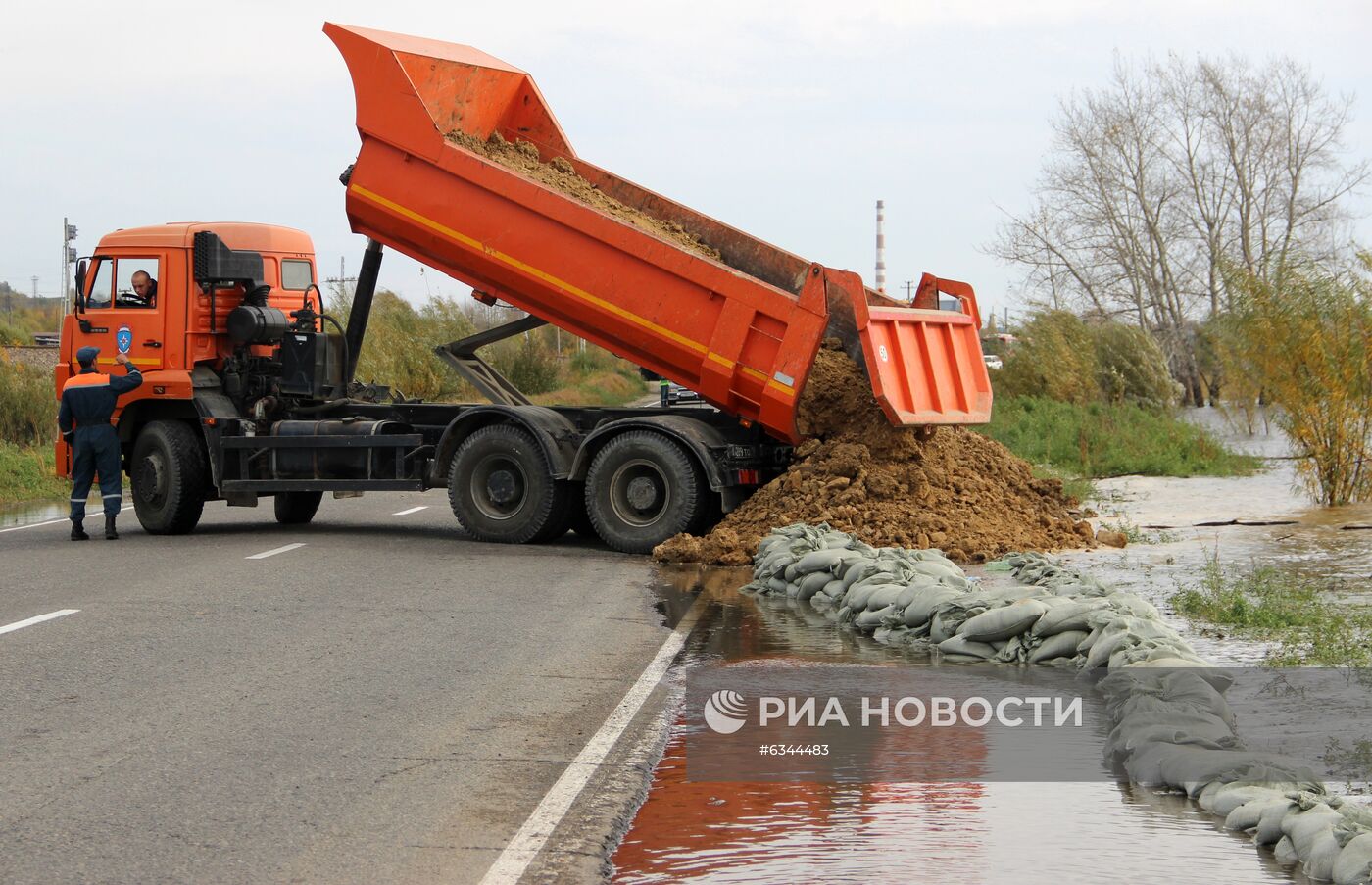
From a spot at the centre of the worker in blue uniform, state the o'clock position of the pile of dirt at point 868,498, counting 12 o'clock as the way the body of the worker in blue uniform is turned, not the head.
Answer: The pile of dirt is roughly at 4 o'clock from the worker in blue uniform.

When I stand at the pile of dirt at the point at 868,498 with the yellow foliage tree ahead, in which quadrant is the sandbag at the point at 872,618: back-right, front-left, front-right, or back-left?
back-right

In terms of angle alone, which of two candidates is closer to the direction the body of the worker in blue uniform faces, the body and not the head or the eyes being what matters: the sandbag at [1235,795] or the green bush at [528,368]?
the green bush

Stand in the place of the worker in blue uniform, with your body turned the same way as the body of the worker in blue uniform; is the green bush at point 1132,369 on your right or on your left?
on your right

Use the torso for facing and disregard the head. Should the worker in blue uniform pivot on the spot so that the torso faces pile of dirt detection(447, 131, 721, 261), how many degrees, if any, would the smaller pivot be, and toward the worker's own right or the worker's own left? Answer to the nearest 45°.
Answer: approximately 90° to the worker's own right

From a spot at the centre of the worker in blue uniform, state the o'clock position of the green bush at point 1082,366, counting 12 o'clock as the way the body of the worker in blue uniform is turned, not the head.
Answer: The green bush is roughly at 2 o'clock from the worker in blue uniform.

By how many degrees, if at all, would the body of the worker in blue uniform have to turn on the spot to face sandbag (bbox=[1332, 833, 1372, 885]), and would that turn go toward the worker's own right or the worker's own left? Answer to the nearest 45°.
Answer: approximately 180°

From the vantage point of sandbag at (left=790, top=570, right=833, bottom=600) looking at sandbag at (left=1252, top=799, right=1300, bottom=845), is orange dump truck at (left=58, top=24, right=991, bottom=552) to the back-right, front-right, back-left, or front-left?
back-right

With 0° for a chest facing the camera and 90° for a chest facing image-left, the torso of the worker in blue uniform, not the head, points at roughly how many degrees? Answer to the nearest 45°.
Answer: approximately 180°

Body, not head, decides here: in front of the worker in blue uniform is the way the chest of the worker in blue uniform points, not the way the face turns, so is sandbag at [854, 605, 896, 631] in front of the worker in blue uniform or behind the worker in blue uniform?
behind

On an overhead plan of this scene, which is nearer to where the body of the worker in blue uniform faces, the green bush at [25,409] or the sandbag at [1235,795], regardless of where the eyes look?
the green bush

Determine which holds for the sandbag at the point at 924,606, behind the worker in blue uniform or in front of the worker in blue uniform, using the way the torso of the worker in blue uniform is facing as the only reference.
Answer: behind

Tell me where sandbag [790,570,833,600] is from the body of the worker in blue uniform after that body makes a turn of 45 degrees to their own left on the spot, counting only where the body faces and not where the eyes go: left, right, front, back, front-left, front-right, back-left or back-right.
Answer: back

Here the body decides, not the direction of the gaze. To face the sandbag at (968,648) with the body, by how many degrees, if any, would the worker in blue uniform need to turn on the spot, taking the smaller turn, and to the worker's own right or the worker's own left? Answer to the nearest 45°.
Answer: approximately 135° to the worker's own right

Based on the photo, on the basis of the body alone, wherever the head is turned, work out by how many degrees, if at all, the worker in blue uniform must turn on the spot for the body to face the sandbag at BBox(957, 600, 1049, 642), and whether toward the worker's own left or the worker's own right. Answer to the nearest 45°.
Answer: approximately 135° to the worker's own right
